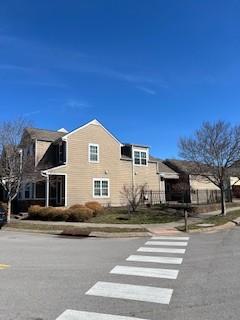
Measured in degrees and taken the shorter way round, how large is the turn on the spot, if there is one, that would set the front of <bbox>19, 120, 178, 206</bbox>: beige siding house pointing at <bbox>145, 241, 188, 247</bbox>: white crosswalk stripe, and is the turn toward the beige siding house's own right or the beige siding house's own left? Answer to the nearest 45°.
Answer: approximately 90° to the beige siding house's own left

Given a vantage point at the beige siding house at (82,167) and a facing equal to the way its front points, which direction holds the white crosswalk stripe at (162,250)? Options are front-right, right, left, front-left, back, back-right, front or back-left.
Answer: left

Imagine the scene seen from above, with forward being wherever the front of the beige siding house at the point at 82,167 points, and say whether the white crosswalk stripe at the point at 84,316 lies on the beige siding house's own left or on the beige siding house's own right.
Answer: on the beige siding house's own left

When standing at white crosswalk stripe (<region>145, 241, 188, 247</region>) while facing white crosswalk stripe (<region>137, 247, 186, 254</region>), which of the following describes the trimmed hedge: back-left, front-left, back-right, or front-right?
back-right

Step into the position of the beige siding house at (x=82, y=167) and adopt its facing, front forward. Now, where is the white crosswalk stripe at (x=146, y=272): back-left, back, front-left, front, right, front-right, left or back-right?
left

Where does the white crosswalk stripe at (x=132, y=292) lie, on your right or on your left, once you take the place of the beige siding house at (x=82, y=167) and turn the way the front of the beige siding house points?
on your left

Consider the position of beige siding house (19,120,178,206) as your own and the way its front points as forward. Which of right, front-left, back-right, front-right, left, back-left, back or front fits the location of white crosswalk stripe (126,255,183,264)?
left

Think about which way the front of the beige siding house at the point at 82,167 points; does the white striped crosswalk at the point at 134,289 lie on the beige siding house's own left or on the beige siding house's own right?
on the beige siding house's own left
